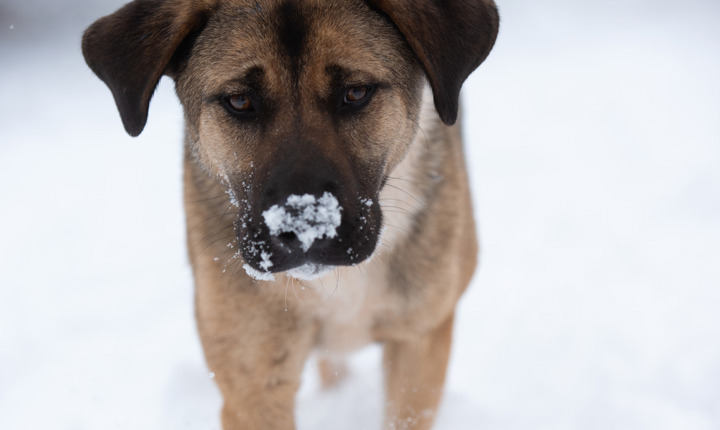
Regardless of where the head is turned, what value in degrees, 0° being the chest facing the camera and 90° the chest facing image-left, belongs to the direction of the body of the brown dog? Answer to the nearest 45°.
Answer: approximately 0°
